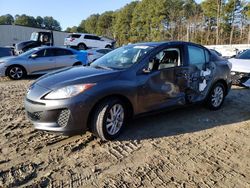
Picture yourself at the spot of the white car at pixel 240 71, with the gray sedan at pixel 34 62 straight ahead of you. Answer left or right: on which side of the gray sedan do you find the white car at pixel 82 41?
right

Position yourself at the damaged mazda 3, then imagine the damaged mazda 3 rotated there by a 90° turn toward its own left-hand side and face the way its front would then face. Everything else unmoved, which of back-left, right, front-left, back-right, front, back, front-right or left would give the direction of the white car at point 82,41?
back-left

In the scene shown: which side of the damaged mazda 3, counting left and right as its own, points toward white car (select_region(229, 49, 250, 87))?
back

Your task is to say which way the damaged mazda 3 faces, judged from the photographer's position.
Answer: facing the viewer and to the left of the viewer

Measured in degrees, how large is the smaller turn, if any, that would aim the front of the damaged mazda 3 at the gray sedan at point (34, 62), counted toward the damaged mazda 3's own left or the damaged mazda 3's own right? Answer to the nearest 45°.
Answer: approximately 90° to the damaged mazda 3's own right
